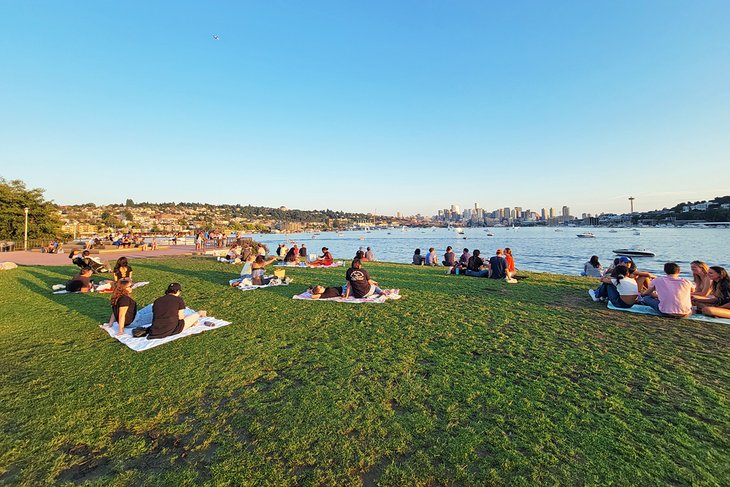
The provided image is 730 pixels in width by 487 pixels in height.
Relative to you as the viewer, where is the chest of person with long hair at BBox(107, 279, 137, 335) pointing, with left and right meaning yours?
facing away from the viewer and to the right of the viewer

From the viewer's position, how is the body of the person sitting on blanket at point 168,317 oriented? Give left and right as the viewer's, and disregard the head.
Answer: facing away from the viewer and to the right of the viewer

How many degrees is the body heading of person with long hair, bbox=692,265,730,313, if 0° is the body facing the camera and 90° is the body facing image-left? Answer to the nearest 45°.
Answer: approximately 90°

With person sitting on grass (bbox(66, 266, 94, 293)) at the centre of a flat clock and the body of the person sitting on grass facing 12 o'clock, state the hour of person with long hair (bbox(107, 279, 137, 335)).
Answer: The person with long hair is roughly at 3 o'clock from the person sitting on grass.

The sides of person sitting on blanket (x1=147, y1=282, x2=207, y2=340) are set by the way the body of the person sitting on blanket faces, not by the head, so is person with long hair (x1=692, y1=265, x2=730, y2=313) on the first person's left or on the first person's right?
on the first person's right
